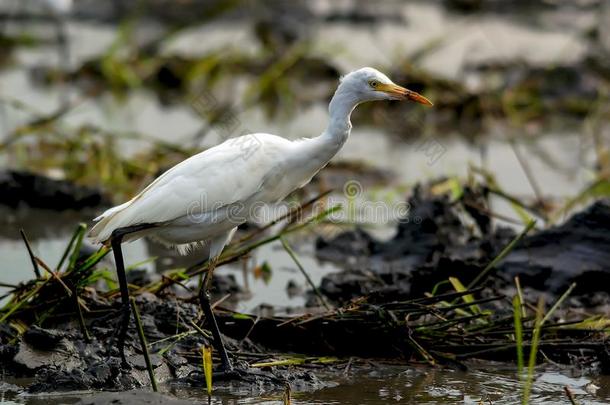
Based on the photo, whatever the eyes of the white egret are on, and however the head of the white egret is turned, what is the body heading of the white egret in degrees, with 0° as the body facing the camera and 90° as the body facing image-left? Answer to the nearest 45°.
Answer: approximately 270°
